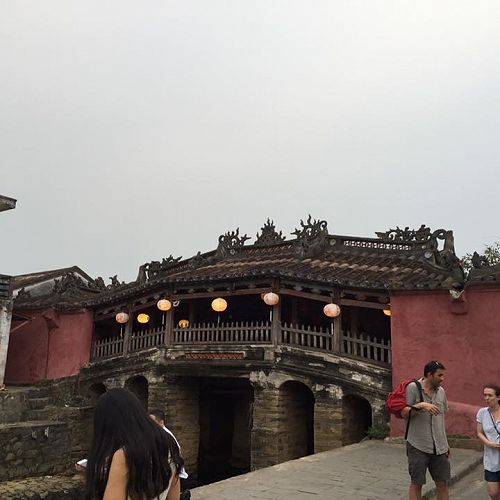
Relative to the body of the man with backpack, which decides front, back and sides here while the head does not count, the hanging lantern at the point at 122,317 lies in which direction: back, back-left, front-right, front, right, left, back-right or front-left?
back

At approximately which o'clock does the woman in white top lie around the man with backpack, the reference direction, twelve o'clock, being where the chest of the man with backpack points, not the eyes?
The woman in white top is roughly at 10 o'clock from the man with backpack.

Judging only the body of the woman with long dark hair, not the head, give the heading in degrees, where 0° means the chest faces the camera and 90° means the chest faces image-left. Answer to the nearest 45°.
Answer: approximately 135°

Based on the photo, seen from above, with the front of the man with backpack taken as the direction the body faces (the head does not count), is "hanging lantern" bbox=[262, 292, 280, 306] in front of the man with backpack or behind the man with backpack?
behind

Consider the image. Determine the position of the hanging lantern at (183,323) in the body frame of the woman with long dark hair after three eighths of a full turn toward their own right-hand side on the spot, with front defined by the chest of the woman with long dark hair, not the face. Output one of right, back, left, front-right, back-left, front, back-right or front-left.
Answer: left

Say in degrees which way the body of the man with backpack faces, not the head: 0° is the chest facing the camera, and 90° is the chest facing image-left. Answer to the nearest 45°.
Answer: approximately 315°

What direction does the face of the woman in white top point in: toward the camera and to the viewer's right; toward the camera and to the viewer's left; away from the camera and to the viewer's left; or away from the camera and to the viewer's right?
toward the camera and to the viewer's left

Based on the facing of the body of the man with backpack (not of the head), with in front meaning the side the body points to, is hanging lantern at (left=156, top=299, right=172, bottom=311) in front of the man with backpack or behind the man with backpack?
behind

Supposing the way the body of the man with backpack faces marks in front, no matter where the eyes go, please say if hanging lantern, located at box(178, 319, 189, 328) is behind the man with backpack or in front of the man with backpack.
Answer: behind

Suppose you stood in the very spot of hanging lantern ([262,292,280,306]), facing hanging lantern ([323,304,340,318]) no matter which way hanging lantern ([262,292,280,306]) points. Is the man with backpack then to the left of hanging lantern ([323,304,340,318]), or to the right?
right

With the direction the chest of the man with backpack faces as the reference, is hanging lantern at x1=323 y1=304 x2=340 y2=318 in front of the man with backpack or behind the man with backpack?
behind

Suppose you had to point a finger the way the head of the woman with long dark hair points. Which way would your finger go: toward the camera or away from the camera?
away from the camera
